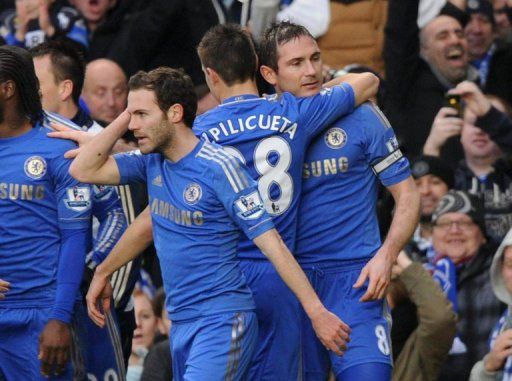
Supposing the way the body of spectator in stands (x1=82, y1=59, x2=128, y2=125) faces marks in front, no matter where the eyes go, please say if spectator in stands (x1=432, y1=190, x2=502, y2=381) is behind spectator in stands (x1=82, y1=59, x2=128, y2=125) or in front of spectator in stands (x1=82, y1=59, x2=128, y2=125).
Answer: in front

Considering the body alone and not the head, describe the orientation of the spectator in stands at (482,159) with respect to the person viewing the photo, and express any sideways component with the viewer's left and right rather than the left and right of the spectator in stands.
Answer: facing the viewer

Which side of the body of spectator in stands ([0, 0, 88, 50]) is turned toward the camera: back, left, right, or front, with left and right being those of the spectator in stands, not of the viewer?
front

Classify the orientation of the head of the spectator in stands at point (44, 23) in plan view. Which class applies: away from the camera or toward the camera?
toward the camera

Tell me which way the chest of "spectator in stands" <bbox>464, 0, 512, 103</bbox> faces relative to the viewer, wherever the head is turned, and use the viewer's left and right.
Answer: facing the viewer and to the left of the viewer

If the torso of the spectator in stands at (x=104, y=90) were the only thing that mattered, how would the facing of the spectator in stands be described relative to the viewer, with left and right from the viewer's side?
facing the viewer and to the right of the viewer

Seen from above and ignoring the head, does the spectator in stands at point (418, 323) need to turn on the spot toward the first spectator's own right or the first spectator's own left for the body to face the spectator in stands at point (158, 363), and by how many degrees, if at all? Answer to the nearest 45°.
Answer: approximately 45° to the first spectator's own right
